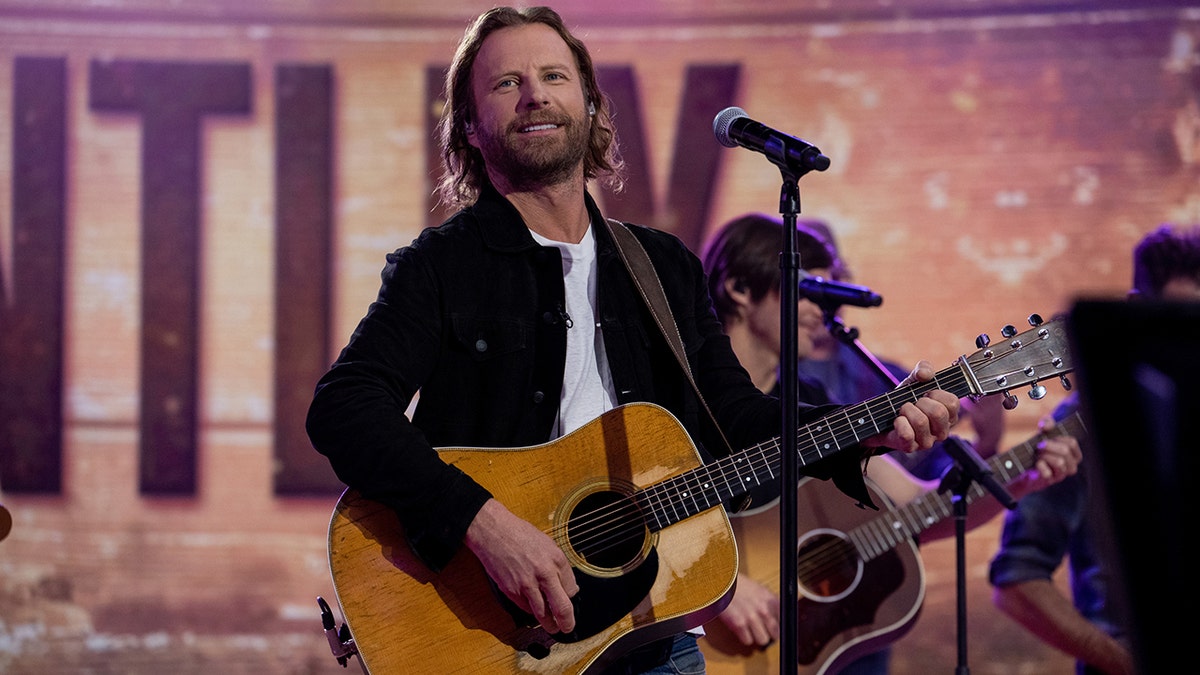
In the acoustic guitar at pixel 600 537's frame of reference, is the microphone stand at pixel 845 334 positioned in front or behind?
behind

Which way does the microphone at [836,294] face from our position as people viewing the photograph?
facing to the left of the viewer

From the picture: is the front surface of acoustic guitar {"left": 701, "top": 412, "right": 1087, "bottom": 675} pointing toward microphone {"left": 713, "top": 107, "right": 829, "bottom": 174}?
yes

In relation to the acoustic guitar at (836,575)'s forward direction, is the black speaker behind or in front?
in front

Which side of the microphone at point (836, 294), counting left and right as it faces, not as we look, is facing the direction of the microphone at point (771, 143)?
left

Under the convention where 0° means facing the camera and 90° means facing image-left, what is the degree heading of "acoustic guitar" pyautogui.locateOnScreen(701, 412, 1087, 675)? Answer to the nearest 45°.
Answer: approximately 0°

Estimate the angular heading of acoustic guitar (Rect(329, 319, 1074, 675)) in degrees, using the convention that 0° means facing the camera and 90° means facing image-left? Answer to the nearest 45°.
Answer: approximately 0°
